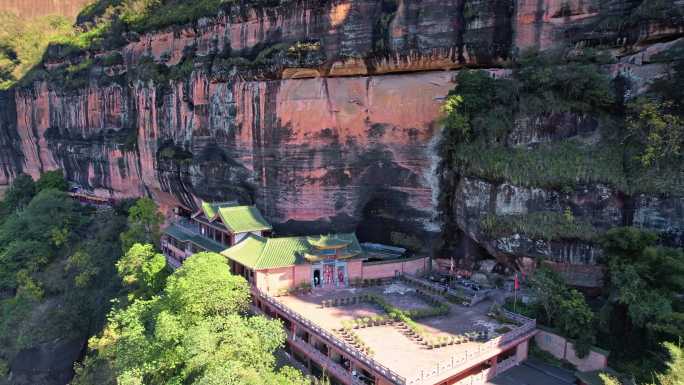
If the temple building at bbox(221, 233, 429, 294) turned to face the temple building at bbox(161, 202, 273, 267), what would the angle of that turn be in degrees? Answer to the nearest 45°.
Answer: approximately 180°

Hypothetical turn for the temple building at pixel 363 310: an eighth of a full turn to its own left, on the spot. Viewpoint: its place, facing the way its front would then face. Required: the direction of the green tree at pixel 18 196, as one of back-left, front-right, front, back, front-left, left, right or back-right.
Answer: back-left

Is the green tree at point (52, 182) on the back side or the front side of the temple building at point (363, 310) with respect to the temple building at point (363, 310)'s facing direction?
on the back side

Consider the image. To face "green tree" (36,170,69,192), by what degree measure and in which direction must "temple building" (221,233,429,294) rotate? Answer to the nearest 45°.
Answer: approximately 180°

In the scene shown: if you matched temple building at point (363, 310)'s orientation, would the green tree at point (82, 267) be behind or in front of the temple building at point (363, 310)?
behind

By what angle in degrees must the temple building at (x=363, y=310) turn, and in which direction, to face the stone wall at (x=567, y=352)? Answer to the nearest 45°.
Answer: approximately 45° to its left

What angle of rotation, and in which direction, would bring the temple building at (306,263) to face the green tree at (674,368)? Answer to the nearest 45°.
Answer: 0° — it already faces it

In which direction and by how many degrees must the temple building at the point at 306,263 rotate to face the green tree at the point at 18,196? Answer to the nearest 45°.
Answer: approximately 180°

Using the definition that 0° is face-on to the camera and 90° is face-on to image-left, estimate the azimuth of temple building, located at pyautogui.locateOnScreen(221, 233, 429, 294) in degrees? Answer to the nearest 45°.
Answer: approximately 315°

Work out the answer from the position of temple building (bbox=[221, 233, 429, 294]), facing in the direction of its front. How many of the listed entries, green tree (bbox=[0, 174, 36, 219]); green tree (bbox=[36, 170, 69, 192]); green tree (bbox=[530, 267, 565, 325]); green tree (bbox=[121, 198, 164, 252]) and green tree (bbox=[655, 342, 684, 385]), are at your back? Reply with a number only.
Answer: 3

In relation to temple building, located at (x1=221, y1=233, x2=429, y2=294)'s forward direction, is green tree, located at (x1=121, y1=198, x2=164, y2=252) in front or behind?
behind
